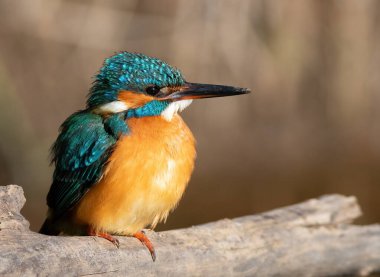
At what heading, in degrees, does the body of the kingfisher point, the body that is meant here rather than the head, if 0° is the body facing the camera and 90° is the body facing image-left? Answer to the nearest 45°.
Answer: approximately 315°
